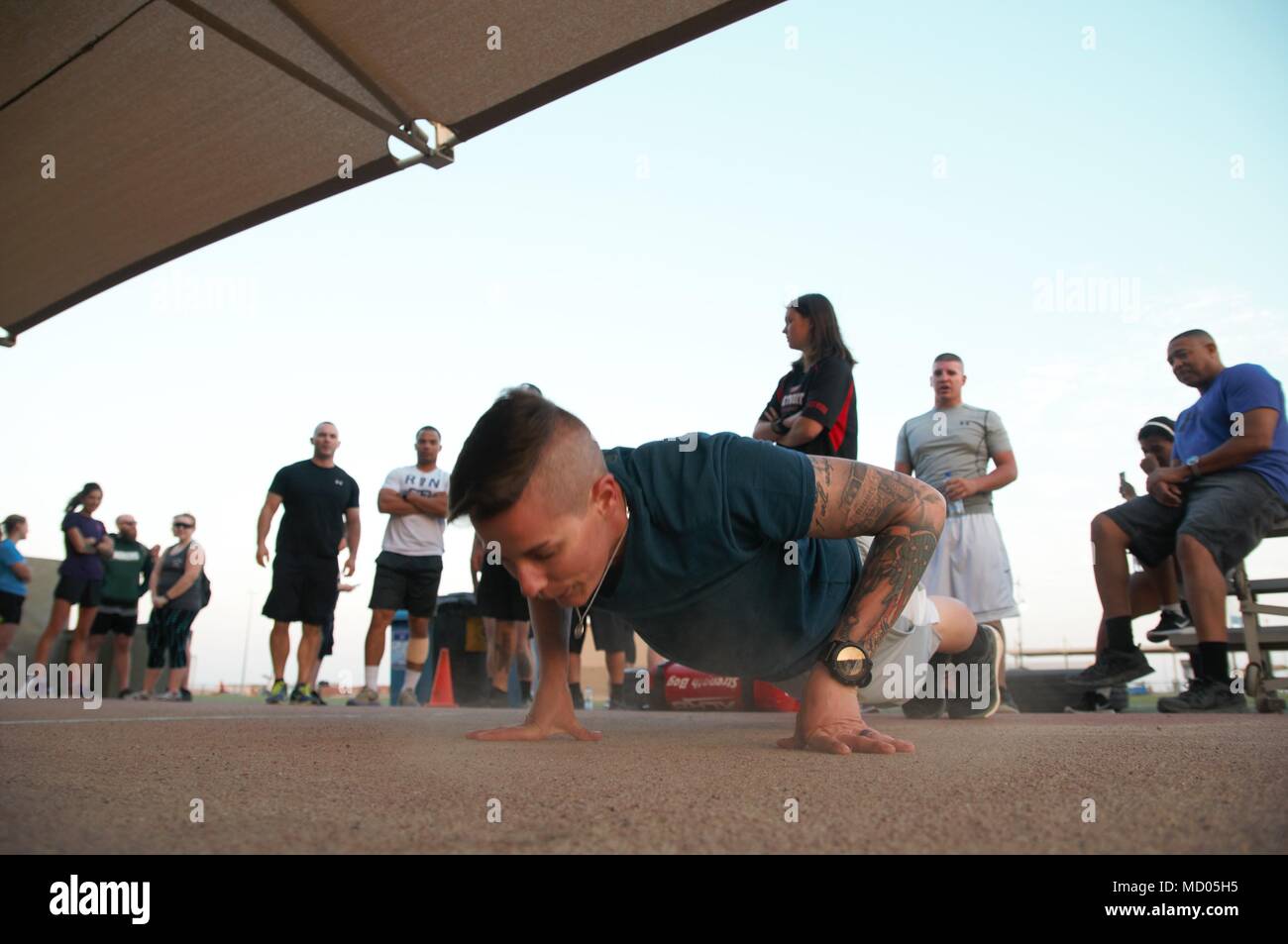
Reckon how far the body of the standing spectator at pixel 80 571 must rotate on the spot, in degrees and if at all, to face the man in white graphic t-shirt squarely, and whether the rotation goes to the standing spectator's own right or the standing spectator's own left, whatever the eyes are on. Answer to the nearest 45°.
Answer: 0° — they already face them

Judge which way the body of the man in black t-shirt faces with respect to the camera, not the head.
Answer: toward the camera

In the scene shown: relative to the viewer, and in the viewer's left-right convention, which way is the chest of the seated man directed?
facing the viewer and to the left of the viewer

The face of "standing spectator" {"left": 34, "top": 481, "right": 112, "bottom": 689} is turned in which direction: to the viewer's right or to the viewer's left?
to the viewer's right

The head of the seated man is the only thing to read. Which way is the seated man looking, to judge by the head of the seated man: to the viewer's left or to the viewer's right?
to the viewer's left

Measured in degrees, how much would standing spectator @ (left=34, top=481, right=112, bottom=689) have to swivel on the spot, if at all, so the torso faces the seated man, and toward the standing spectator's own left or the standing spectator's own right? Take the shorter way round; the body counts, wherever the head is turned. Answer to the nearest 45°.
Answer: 0° — they already face them

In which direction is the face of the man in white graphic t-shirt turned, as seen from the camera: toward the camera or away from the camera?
toward the camera

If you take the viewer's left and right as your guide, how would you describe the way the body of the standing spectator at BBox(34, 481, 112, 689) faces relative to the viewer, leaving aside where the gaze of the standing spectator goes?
facing the viewer and to the right of the viewer

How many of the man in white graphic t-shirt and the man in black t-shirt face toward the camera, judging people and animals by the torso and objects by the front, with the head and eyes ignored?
2

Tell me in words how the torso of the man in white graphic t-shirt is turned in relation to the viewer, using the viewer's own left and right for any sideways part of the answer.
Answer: facing the viewer

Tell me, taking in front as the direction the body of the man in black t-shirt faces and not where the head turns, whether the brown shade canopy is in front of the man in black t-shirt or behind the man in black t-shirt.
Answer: in front
